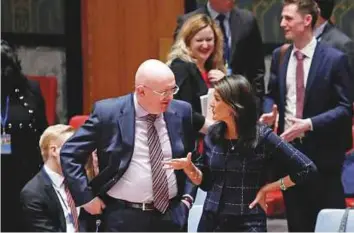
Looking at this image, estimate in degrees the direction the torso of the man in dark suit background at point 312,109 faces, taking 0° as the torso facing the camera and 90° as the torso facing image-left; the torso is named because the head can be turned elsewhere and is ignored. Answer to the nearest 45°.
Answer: approximately 45°

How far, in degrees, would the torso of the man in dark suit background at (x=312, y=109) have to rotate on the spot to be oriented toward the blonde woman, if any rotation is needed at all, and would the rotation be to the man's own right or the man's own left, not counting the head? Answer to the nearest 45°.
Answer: approximately 45° to the man's own right

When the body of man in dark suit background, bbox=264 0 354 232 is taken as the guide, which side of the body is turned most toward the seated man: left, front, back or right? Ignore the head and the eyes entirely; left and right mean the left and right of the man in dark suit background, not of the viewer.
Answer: front

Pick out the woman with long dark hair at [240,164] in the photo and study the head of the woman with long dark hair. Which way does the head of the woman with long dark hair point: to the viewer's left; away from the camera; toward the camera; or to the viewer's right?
to the viewer's left

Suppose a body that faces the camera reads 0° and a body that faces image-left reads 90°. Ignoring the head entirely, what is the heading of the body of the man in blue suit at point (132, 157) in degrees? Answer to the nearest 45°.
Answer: approximately 315°

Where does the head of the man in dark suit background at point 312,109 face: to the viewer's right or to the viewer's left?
to the viewer's left

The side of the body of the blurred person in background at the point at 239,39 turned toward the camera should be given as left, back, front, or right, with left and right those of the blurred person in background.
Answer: front

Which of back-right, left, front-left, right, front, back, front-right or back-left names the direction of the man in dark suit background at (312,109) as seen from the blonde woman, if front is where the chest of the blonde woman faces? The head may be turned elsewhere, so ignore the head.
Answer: front-left

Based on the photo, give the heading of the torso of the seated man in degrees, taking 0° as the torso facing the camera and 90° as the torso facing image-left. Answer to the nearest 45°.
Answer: approximately 315°

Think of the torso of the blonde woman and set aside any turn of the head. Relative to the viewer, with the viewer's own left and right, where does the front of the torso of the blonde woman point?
facing the viewer and to the right of the viewer

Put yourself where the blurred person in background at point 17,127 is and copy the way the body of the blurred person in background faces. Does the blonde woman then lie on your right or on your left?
on your left

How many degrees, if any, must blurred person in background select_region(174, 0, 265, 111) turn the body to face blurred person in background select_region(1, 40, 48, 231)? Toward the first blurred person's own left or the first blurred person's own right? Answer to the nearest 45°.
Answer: approximately 90° to the first blurred person's own right

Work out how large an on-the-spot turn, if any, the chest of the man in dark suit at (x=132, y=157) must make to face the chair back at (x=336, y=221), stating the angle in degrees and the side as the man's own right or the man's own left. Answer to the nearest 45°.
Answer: approximately 45° to the man's own left

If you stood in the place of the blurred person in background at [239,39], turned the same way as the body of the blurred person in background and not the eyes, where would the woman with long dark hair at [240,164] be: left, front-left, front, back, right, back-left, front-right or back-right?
front
